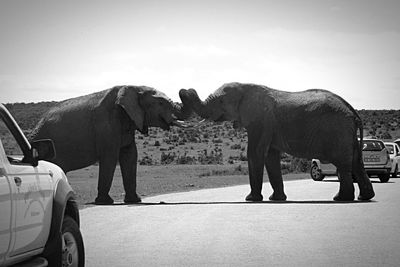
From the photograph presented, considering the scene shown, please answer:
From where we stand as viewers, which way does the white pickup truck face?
facing away from the viewer and to the right of the viewer

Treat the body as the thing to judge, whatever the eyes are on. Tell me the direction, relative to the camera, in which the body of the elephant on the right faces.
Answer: to the viewer's left

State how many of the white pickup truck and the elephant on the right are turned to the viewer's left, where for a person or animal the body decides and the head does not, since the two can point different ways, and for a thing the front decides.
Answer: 1

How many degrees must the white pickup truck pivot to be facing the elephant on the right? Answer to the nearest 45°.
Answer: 0° — it already faces it

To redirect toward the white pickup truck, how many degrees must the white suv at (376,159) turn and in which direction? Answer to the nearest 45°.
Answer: approximately 135° to its left

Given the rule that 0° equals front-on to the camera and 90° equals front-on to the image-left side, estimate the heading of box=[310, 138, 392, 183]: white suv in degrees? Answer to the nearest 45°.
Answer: approximately 135°

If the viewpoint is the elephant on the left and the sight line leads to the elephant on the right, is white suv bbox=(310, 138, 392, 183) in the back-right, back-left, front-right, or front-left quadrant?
front-left

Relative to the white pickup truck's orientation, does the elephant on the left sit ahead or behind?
ahead

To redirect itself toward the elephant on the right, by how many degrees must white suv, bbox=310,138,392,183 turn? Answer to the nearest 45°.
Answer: approximately 135° to its left

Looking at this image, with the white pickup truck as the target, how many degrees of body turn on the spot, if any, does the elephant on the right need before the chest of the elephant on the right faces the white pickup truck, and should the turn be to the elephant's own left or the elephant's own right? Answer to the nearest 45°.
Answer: approximately 90° to the elephant's own left

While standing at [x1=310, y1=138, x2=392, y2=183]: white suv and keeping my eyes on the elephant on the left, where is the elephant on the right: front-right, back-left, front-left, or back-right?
front-left
